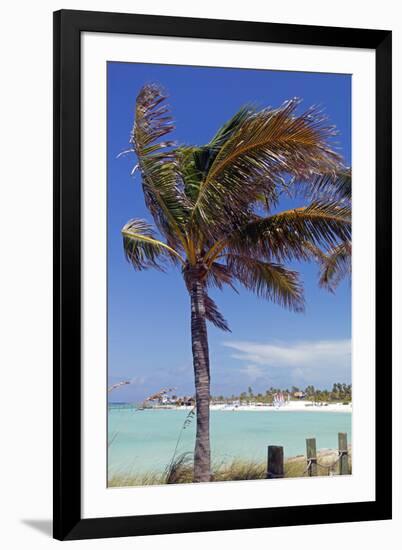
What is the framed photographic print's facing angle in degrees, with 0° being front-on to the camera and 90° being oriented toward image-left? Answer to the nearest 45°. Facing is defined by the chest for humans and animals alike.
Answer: approximately 315°
